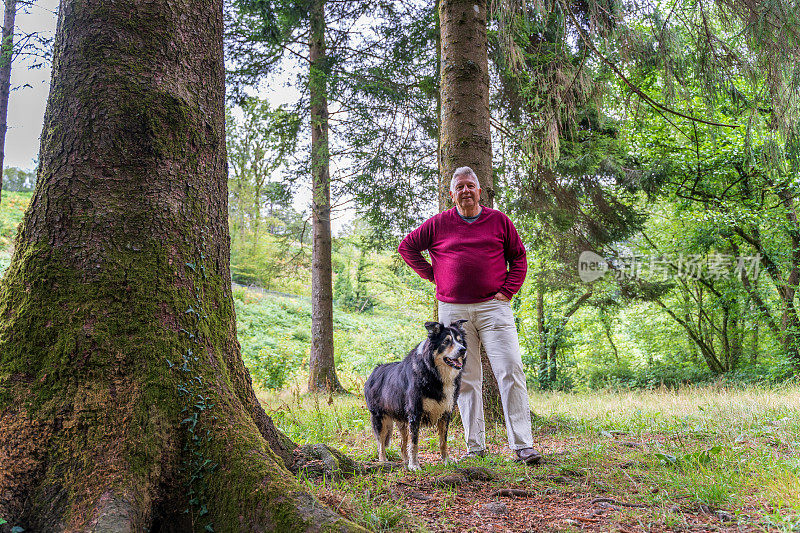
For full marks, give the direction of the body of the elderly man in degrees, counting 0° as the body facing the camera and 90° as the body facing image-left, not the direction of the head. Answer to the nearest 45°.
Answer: approximately 0°

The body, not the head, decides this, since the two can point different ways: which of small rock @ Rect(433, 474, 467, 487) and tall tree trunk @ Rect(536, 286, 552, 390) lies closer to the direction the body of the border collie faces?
the small rock

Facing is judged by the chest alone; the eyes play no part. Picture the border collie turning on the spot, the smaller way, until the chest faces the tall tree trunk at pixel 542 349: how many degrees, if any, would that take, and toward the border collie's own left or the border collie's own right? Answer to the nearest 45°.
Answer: approximately 135° to the border collie's own left

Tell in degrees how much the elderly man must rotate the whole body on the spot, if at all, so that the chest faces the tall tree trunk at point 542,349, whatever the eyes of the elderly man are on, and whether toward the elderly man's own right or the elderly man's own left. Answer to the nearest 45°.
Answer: approximately 180°

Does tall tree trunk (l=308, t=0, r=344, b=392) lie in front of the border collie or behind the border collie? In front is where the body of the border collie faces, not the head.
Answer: behind

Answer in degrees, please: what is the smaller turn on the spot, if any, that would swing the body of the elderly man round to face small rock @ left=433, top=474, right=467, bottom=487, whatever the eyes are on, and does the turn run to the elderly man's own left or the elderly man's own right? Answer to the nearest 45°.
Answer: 0° — they already face it
